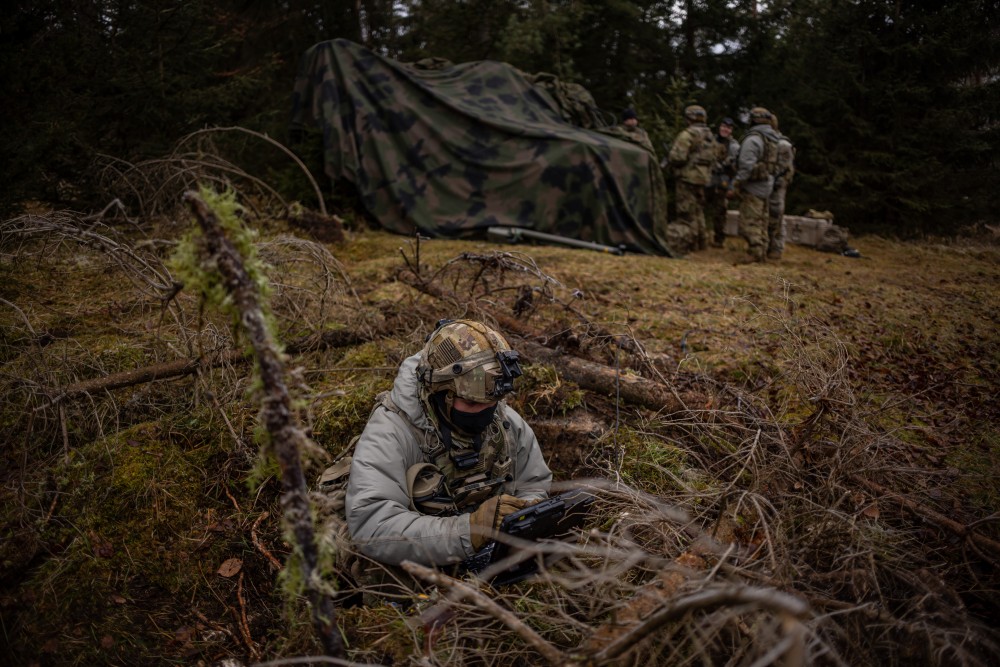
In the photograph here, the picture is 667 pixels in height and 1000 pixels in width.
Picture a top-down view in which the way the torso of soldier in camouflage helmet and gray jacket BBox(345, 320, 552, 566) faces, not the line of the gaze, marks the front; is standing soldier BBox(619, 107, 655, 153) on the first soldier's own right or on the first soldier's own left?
on the first soldier's own left

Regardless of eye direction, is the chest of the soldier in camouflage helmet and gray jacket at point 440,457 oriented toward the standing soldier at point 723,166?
no

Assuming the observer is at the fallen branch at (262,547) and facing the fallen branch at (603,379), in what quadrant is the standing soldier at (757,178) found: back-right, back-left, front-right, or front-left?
front-left

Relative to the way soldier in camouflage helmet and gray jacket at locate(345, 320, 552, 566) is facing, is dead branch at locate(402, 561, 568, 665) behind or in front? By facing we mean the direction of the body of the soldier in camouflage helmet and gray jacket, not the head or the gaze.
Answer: in front

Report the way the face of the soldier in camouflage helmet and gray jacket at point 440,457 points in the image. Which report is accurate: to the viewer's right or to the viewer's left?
to the viewer's right

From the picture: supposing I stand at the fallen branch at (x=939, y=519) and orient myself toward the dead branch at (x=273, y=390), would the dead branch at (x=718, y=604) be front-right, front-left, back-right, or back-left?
front-left

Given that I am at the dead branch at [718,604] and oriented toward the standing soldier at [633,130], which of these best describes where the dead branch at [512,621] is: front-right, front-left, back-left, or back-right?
front-left

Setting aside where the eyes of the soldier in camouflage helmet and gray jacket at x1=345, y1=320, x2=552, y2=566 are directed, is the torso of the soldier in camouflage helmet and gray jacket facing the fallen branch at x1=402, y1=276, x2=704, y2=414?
no

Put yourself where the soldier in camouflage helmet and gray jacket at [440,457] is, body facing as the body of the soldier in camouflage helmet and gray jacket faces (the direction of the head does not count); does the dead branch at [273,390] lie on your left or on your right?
on your right

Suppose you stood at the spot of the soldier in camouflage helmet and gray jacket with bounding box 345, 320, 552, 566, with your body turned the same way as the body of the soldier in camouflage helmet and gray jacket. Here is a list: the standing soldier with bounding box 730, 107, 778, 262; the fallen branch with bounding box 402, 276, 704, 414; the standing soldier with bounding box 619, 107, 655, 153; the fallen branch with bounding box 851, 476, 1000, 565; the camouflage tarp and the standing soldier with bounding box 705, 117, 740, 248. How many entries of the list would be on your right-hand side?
0

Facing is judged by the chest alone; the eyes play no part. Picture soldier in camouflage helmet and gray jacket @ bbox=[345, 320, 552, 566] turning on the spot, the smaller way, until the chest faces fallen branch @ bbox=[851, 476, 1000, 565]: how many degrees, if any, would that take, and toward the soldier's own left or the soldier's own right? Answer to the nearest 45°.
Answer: approximately 45° to the soldier's own left

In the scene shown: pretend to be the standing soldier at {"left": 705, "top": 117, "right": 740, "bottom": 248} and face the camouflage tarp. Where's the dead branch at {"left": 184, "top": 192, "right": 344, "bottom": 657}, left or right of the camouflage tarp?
left
